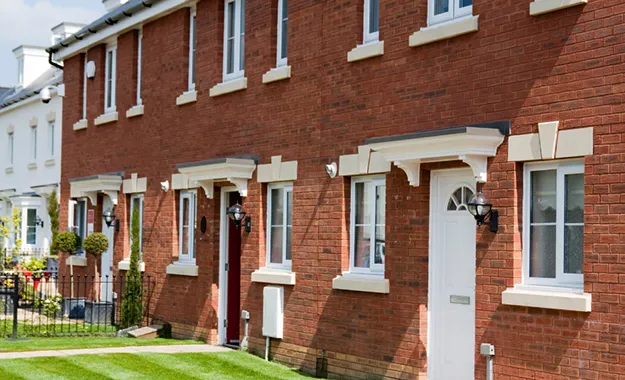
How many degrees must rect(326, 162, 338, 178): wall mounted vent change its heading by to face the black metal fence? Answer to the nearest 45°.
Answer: approximately 90° to its right

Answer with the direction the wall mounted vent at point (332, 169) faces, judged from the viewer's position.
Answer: facing the viewer and to the left of the viewer

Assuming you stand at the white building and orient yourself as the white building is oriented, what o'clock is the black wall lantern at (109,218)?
The black wall lantern is roughly at 10 o'clock from the white building.

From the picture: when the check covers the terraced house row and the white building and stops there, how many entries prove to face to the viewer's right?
0

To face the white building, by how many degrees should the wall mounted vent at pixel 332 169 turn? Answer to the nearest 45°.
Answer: approximately 90° to its right

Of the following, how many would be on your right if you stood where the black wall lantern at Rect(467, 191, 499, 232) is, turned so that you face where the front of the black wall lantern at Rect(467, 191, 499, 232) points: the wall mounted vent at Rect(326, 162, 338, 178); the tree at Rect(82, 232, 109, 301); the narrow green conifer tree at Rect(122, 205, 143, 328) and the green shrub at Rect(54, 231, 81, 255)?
4

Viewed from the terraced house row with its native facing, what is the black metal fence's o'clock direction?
The black metal fence is roughly at 3 o'clock from the terraced house row.

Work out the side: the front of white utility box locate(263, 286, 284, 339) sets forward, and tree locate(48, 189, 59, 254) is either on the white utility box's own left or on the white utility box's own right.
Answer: on the white utility box's own right

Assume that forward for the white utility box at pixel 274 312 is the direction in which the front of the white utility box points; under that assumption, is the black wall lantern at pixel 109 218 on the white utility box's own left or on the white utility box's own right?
on the white utility box's own right

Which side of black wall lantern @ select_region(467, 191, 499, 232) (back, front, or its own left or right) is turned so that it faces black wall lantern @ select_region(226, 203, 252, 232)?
right

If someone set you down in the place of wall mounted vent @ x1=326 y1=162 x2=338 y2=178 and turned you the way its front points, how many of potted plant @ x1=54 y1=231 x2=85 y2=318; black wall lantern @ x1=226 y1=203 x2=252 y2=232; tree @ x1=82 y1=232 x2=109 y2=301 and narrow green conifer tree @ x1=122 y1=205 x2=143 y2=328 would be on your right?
4

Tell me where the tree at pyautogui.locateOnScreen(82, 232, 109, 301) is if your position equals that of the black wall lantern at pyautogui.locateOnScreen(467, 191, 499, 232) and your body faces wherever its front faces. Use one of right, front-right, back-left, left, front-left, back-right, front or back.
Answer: right
